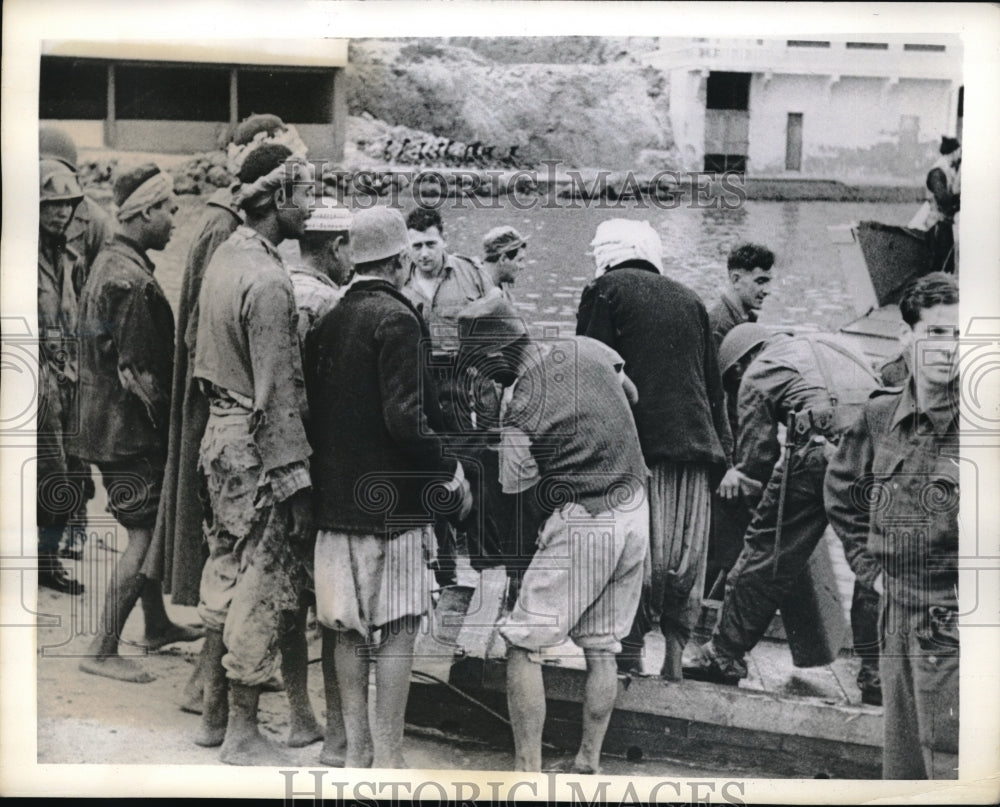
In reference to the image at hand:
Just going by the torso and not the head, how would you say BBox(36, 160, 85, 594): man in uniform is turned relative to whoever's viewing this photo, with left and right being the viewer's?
facing the viewer and to the right of the viewer

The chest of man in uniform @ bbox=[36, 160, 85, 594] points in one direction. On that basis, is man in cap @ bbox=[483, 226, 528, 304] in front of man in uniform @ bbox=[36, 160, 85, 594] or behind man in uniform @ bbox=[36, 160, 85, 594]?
in front

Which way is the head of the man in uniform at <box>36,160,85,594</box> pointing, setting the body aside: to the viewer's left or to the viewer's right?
to the viewer's right

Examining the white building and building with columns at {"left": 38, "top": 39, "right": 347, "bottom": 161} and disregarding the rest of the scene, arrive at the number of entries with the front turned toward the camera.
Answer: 2

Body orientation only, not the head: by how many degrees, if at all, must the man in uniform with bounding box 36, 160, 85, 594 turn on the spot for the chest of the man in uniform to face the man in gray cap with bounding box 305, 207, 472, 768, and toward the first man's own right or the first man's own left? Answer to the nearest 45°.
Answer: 0° — they already face them

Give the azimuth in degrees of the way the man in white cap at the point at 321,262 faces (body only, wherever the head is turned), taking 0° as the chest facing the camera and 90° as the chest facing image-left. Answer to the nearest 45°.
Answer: approximately 225°

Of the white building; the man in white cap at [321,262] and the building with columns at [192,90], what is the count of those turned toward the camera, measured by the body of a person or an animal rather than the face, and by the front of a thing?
2

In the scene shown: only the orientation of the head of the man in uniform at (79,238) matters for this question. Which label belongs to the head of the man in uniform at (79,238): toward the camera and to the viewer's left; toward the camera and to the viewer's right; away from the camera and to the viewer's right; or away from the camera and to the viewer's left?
toward the camera and to the viewer's right
